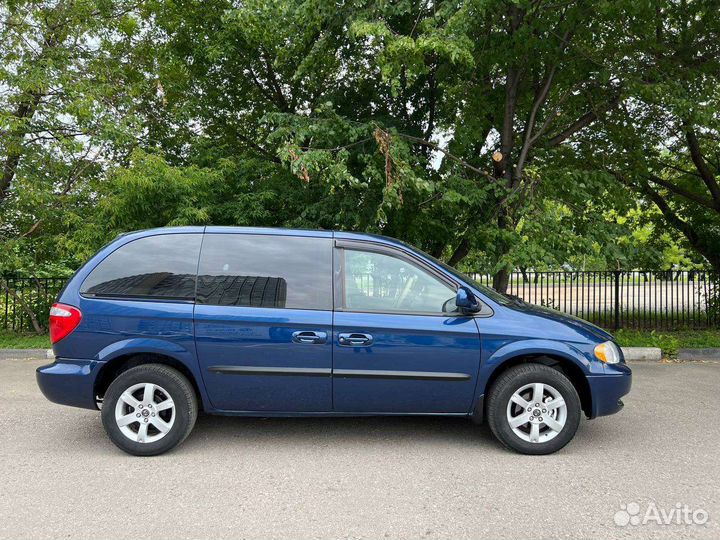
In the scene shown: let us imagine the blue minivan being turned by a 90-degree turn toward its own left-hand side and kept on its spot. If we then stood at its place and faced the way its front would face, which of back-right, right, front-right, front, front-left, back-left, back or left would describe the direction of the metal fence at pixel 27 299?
front-left

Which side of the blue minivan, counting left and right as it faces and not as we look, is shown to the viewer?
right

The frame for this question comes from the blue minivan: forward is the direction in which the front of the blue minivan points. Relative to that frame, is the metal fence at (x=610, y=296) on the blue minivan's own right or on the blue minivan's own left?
on the blue minivan's own left
